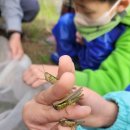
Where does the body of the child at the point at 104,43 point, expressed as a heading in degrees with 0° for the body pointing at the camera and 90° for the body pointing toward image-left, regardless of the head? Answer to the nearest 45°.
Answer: approximately 45°

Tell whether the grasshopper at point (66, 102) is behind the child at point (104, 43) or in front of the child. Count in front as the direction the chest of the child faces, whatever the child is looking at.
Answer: in front

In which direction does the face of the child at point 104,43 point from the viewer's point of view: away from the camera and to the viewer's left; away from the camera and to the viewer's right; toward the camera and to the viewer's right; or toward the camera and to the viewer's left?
toward the camera and to the viewer's left
